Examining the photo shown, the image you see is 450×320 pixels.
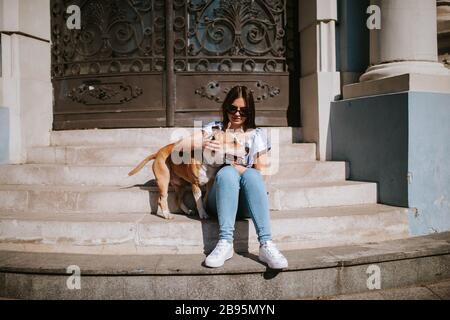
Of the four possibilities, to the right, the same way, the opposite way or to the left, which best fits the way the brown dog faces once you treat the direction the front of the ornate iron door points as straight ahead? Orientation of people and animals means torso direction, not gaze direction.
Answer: to the left

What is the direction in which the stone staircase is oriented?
toward the camera

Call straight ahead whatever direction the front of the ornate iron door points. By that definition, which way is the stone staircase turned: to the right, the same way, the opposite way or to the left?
the same way

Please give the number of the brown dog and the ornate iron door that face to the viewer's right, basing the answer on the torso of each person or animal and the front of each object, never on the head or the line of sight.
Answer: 1

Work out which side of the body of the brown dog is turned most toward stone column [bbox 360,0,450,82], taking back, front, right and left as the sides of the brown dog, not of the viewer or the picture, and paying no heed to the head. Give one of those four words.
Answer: front

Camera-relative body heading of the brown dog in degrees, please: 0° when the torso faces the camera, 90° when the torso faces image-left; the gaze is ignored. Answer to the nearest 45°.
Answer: approximately 270°

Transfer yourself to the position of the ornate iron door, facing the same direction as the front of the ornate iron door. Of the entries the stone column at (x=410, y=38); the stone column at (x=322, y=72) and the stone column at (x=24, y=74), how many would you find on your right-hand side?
1

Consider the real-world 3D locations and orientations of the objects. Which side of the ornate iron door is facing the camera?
front

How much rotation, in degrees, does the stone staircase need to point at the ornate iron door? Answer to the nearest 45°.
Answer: approximately 180°

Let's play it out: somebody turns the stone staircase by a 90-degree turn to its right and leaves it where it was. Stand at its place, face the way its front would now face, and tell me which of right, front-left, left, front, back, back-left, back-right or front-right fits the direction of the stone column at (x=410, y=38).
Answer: back

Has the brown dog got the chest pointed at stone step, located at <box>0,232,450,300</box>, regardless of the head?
no

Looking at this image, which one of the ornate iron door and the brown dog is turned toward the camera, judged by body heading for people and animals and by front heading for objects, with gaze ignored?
the ornate iron door

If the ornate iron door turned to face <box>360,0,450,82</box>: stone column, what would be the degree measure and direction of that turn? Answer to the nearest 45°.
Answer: approximately 45° to its left

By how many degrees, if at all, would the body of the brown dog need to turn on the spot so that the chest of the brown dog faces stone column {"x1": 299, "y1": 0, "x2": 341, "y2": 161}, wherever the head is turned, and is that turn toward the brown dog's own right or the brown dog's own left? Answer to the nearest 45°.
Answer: approximately 45° to the brown dog's own left
